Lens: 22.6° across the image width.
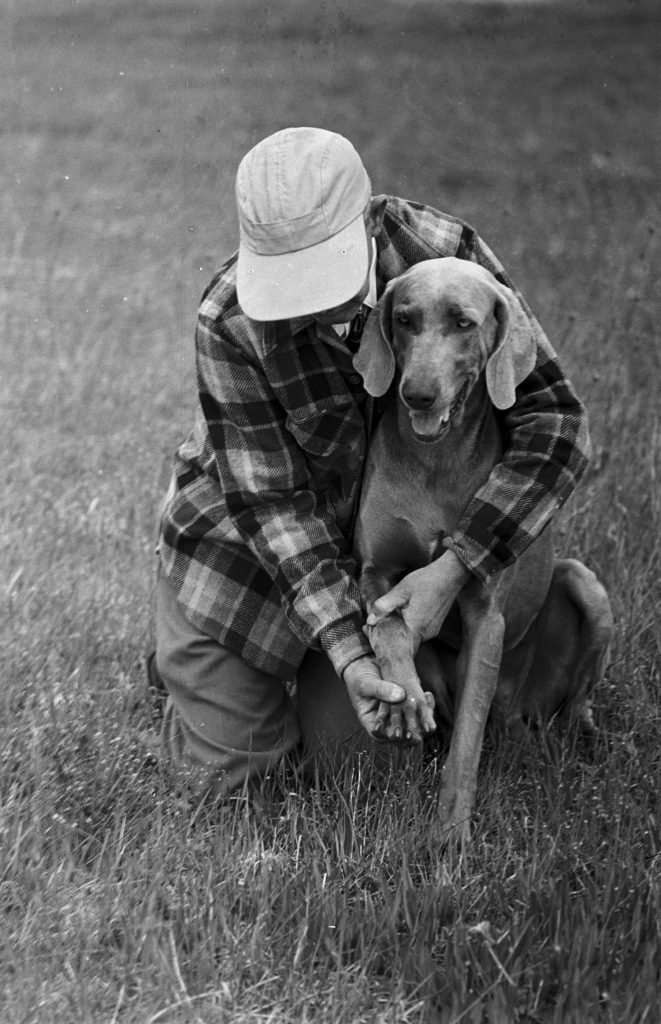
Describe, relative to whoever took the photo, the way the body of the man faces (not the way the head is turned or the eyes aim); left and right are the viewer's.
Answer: facing the viewer and to the right of the viewer

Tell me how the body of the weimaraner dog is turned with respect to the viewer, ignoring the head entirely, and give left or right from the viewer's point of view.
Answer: facing the viewer and to the left of the viewer

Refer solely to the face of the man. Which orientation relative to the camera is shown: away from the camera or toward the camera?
toward the camera
